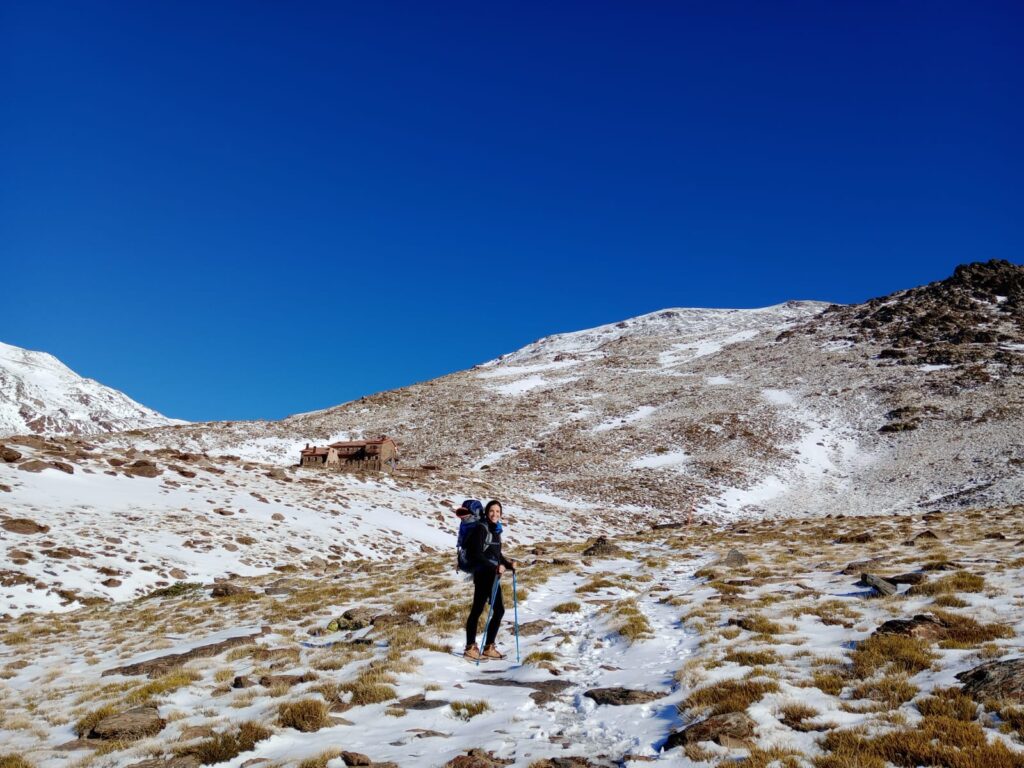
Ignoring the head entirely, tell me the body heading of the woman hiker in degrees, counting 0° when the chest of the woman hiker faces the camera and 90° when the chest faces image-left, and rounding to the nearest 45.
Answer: approximately 315°

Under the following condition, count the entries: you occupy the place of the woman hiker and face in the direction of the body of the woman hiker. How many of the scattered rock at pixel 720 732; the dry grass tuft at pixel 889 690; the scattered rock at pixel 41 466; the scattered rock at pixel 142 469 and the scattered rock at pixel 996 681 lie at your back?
2

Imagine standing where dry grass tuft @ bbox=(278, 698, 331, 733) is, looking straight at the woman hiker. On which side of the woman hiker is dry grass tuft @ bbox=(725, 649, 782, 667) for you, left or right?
right

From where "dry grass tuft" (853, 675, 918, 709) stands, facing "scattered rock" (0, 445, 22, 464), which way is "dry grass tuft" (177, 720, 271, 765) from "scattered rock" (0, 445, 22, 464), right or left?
left

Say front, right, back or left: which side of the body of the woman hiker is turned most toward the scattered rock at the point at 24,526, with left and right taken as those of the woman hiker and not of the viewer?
back

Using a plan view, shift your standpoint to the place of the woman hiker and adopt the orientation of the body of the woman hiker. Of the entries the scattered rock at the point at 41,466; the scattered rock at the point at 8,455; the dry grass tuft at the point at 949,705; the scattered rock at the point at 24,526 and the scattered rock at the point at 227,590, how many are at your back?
4

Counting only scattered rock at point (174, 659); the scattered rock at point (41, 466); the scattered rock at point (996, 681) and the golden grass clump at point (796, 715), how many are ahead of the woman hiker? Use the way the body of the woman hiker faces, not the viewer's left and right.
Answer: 2

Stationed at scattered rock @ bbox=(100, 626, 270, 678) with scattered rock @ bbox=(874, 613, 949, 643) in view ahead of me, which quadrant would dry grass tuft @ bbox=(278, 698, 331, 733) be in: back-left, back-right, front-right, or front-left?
front-right

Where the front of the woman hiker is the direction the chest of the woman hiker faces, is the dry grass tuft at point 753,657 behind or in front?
in front

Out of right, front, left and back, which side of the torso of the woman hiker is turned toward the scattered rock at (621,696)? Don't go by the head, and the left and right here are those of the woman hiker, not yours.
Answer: front

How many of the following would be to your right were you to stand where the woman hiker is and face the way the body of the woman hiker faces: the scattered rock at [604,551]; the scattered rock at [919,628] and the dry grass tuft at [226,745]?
1

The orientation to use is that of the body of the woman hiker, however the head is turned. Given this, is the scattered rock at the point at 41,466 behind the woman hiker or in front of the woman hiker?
behind

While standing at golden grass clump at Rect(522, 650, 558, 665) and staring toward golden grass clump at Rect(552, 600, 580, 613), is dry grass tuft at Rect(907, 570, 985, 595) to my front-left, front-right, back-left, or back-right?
front-right

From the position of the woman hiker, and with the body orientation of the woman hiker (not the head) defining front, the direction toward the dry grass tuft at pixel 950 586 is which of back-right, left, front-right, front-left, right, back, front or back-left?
front-left

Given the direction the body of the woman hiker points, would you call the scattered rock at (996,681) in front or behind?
in front

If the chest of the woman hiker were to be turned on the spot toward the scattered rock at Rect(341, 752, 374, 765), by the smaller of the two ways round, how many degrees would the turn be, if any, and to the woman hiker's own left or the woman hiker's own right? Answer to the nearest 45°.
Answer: approximately 45° to the woman hiker's own right

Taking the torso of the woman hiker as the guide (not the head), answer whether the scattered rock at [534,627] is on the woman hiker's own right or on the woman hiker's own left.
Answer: on the woman hiker's own left

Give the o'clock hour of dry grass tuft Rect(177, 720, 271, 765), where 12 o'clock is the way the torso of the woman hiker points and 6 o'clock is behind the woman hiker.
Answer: The dry grass tuft is roughly at 3 o'clock from the woman hiker.
